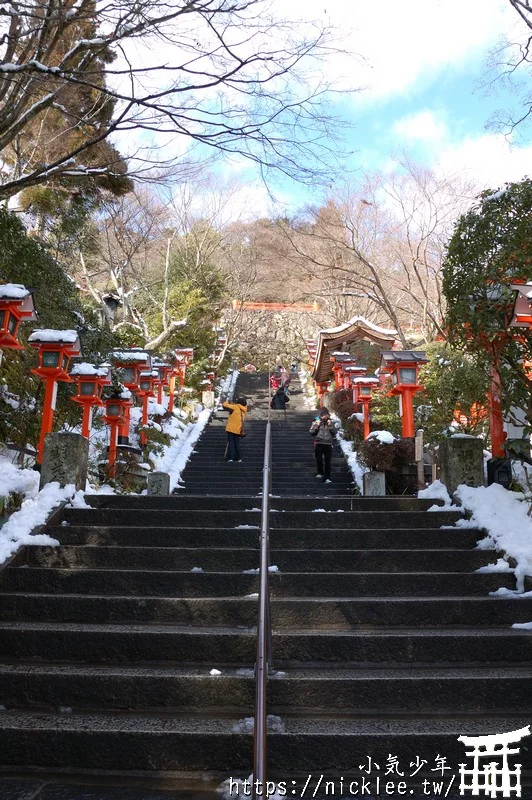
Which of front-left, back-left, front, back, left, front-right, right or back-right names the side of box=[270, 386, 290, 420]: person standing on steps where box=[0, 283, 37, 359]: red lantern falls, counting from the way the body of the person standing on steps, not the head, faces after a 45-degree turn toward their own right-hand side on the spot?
back-right

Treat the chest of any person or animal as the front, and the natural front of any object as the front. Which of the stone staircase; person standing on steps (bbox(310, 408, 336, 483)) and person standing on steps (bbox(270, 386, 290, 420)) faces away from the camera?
person standing on steps (bbox(270, 386, 290, 420))

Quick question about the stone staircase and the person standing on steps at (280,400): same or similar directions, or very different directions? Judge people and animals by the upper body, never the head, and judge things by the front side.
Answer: very different directions

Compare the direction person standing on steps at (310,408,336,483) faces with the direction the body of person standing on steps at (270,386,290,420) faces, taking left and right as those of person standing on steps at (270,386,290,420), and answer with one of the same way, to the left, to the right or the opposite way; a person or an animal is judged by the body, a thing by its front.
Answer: the opposite way

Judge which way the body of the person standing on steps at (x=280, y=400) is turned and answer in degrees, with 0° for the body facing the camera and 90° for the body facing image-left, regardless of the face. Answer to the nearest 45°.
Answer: approximately 180°

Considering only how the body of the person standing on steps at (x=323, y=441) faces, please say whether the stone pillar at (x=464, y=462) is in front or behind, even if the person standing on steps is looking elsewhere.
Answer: in front

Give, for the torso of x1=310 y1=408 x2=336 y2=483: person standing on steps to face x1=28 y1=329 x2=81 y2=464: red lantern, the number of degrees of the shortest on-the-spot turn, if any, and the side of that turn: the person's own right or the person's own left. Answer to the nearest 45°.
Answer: approximately 45° to the person's own right

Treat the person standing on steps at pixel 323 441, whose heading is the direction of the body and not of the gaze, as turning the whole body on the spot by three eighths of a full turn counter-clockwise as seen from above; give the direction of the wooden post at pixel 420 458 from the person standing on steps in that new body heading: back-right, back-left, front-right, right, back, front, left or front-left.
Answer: right

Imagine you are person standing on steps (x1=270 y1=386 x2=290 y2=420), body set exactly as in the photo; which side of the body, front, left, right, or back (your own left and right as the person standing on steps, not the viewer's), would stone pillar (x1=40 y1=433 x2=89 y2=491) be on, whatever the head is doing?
back

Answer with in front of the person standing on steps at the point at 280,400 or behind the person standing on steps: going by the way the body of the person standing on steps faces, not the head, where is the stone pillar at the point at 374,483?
behind

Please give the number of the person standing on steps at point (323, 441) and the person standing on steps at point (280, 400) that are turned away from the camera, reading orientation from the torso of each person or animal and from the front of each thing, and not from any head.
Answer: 1

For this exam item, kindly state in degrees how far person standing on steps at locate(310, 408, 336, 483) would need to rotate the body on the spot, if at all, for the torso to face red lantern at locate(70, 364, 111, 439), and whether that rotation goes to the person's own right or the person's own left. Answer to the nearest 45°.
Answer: approximately 45° to the person's own right
